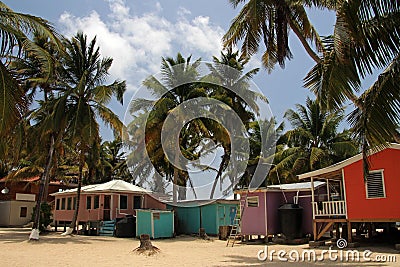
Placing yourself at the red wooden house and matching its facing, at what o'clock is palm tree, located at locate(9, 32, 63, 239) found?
The palm tree is roughly at 12 o'clock from the red wooden house.

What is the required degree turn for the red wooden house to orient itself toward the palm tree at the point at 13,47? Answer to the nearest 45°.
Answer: approximately 45° to its left

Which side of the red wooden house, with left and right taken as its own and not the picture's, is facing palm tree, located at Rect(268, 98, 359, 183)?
right

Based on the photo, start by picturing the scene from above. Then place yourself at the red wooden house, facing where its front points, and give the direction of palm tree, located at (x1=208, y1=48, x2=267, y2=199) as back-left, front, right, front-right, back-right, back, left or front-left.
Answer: front-right

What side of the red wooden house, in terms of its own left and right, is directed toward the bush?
front

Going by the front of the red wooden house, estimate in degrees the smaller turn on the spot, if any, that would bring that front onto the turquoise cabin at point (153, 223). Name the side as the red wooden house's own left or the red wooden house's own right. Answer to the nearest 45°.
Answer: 0° — it already faces it

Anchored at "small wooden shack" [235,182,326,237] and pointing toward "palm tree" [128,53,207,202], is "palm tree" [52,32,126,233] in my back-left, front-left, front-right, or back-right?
front-left

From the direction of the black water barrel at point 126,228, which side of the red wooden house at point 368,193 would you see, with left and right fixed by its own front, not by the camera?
front

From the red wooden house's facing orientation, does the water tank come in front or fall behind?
in front

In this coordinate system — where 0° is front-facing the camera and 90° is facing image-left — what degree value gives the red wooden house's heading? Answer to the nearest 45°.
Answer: approximately 90°

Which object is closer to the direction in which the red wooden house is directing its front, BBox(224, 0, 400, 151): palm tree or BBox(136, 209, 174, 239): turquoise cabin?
the turquoise cabin

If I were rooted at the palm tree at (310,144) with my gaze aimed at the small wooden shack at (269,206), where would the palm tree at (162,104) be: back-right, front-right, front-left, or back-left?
front-right
